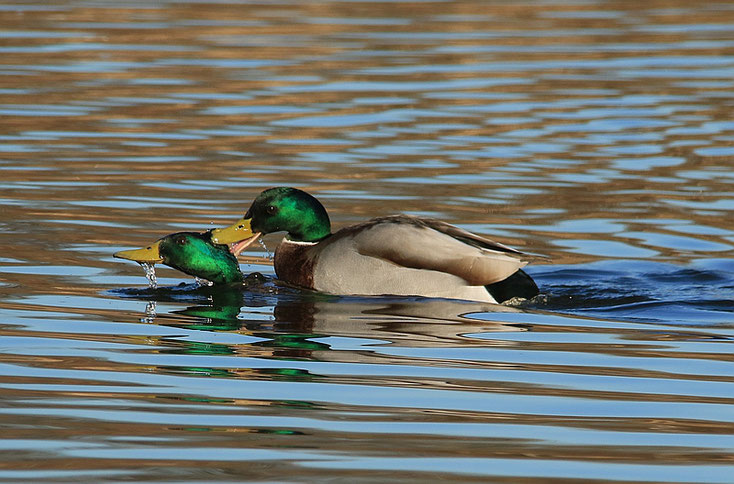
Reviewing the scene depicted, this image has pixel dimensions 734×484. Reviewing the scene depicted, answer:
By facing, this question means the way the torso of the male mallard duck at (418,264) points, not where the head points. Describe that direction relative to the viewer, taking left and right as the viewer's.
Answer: facing to the left of the viewer

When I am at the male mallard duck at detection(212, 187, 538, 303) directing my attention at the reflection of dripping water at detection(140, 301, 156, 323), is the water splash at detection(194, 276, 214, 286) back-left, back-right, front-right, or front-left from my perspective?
front-right

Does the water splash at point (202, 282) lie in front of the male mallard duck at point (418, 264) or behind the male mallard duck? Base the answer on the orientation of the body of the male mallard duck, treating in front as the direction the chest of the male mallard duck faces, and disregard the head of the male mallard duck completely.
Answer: in front

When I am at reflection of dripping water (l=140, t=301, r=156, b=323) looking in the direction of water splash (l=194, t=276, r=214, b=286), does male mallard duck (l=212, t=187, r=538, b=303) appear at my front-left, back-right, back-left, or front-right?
front-right

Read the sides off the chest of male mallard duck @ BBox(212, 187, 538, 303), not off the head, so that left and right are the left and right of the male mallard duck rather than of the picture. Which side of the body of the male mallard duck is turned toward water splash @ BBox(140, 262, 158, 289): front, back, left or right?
front

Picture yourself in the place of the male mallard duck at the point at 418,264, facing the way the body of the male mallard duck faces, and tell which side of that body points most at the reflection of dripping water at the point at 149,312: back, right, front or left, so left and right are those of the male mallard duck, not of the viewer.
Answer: front
